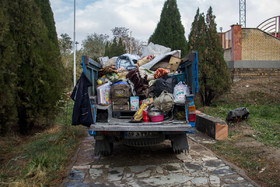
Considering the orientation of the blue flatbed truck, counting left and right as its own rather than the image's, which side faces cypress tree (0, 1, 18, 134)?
left

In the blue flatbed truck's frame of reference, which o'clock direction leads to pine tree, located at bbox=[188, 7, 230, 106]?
The pine tree is roughly at 1 o'clock from the blue flatbed truck.

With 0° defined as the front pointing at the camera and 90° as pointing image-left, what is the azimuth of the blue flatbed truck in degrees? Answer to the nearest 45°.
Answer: approximately 180°

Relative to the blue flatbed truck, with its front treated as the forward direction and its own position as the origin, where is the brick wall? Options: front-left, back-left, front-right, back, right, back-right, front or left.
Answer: front-right

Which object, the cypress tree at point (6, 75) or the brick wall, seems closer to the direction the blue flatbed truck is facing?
the brick wall

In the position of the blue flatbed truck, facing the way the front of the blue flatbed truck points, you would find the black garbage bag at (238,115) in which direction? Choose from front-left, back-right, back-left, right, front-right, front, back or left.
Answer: front-right

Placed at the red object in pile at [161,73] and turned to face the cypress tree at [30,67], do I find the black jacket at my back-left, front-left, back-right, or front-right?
front-left

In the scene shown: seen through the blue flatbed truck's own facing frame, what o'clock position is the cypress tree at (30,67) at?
The cypress tree is roughly at 10 o'clock from the blue flatbed truck.

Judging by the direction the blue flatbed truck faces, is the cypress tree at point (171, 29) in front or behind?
in front
